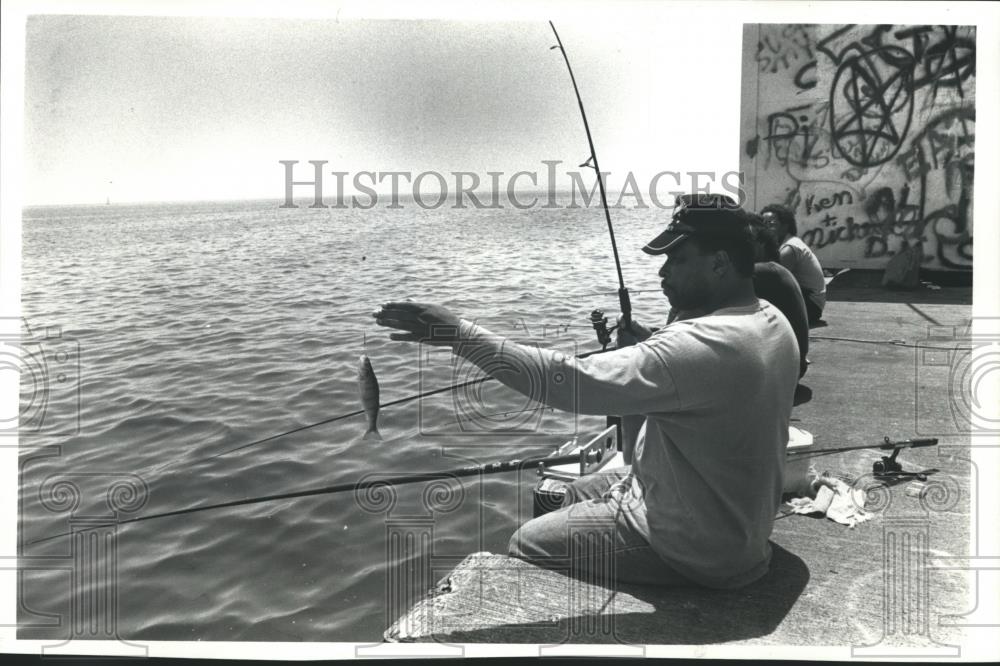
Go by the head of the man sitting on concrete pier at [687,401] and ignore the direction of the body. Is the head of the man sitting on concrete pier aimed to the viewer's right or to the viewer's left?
to the viewer's left

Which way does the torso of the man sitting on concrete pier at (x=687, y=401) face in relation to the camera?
to the viewer's left

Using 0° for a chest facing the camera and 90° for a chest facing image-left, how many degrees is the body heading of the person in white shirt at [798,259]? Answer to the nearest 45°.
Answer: approximately 90°

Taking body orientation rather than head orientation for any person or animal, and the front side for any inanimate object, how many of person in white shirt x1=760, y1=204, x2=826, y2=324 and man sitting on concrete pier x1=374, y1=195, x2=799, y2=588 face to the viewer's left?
2

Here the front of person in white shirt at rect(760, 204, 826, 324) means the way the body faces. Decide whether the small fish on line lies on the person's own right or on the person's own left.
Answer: on the person's own left

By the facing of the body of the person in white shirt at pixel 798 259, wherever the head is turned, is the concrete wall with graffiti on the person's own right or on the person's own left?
on the person's own right

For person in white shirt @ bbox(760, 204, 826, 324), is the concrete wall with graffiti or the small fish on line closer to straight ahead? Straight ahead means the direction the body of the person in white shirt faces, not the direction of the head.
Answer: the small fish on line
